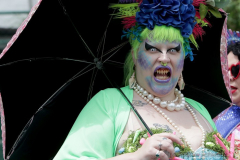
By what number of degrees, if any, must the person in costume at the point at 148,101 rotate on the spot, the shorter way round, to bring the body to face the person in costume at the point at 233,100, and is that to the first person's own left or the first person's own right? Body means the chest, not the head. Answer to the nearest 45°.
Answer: approximately 90° to the first person's own left
